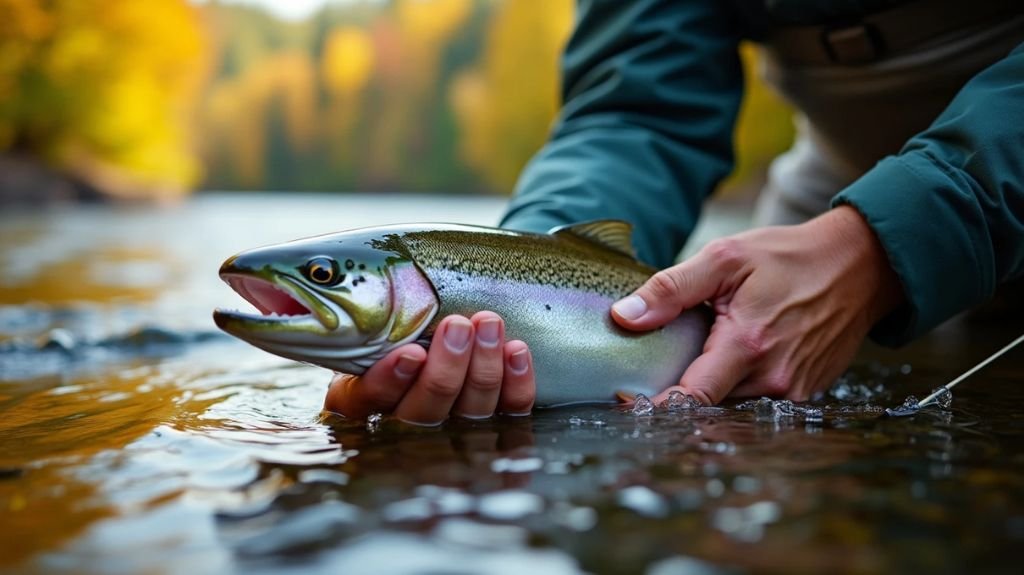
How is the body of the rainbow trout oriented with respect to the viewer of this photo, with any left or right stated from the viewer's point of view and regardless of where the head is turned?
facing to the left of the viewer

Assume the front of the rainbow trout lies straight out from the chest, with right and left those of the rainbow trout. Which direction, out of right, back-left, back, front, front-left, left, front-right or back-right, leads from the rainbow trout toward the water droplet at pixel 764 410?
back
